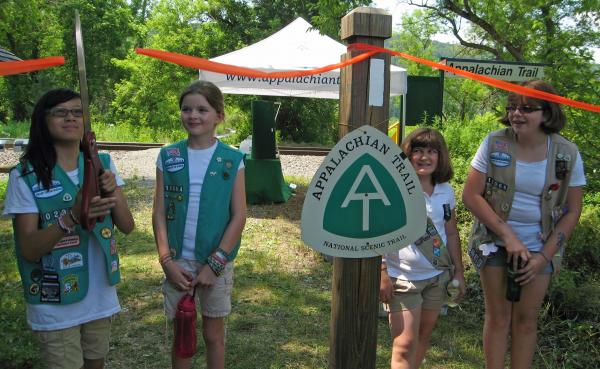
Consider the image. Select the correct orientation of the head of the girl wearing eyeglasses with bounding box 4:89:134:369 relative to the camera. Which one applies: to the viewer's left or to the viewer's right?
to the viewer's right

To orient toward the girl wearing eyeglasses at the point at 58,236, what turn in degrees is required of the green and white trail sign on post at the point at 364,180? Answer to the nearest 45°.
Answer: approximately 90° to its right

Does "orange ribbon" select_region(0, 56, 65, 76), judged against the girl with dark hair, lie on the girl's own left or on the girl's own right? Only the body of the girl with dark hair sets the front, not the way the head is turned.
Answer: on the girl's own right

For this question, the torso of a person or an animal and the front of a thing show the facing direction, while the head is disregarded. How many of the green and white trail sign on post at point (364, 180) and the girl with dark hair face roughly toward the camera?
2

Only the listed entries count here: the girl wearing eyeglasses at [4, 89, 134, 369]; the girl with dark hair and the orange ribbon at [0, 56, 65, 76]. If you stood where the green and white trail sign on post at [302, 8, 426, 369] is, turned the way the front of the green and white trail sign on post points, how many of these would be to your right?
2

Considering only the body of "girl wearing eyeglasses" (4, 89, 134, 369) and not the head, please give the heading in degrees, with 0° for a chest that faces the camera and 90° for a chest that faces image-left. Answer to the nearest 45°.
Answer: approximately 315°
